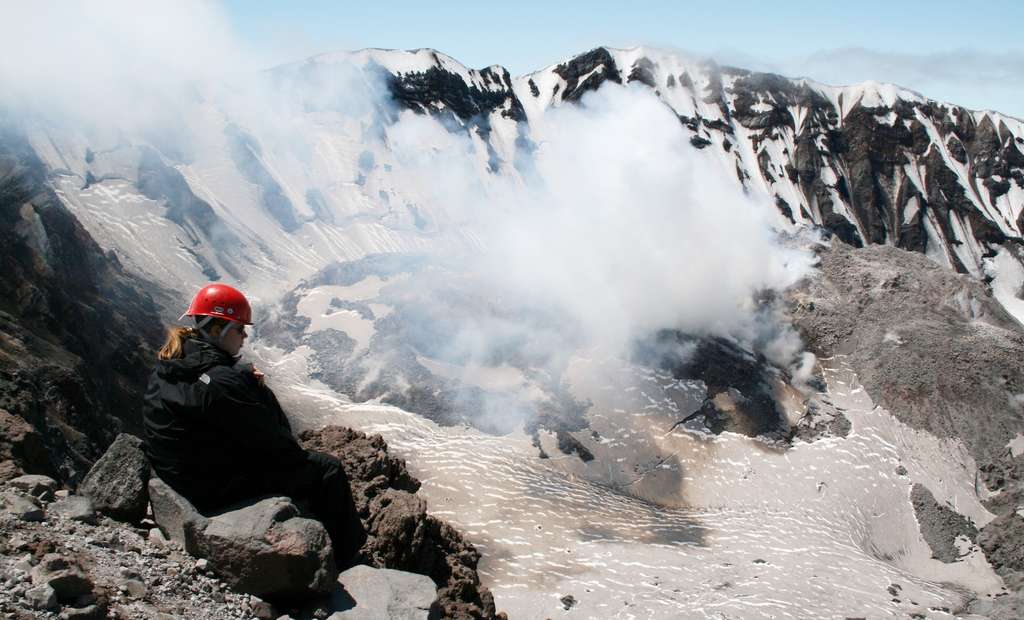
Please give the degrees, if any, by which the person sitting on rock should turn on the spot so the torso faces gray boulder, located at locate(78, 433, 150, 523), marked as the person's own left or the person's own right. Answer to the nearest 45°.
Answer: approximately 90° to the person's own left

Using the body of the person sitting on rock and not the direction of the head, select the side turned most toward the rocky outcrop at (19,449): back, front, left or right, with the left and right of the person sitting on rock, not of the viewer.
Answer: left

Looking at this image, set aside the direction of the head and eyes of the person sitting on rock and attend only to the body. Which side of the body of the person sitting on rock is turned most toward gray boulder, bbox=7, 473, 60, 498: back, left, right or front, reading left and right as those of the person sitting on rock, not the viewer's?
left

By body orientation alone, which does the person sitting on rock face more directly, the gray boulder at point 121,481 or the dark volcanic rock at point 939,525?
the dark volcanic rock

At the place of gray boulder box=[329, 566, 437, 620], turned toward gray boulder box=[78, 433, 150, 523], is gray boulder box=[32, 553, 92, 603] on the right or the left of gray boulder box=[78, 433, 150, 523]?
left

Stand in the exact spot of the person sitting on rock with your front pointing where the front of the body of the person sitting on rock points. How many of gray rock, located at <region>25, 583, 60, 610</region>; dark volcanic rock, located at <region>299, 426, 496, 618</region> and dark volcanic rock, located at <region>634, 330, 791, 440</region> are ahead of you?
2

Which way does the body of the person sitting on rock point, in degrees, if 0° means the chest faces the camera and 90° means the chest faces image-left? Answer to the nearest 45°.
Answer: approximately 225°

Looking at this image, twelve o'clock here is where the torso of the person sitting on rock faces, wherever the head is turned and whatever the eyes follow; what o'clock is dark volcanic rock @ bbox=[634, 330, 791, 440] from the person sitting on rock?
The dark volcanic rock is roughly at 12 o'clock from the person sitting on rock.

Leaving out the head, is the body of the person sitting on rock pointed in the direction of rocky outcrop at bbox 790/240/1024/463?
yes

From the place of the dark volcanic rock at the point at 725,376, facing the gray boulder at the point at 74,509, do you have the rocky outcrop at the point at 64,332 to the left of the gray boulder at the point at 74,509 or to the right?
right

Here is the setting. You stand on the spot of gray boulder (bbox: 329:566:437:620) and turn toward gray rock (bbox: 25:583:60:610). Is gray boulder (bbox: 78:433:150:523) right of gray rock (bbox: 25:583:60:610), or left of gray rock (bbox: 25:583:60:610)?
right
